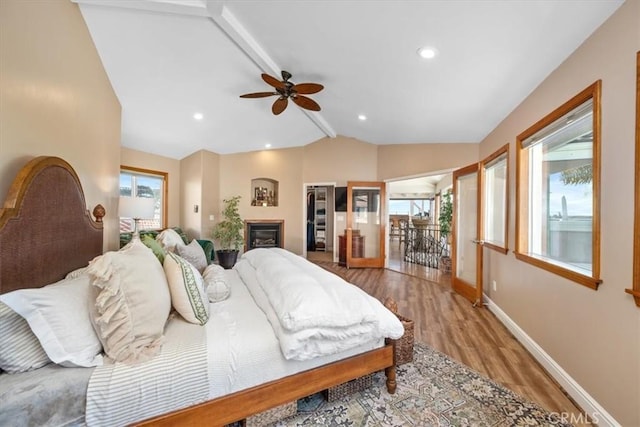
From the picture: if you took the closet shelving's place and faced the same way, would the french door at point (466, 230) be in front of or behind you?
in front

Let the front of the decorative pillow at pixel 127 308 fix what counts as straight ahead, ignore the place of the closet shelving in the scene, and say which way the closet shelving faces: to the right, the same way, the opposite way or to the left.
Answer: to the right

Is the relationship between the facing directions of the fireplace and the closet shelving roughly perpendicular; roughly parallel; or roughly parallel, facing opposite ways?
roughly parallel

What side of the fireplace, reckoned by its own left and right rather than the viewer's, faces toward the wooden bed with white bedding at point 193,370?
front

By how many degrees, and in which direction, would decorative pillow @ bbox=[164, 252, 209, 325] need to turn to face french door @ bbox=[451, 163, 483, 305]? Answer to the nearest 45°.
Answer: approximately 45° to its left

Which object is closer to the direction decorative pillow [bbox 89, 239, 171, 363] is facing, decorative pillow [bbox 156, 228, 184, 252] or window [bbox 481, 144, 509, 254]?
the window

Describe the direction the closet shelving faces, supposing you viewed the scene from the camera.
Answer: facing the viewer

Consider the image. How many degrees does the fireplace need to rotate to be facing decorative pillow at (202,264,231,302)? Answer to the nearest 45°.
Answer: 0° — it already faces it

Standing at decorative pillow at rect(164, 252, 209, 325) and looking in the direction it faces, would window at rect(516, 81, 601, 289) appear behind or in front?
in front

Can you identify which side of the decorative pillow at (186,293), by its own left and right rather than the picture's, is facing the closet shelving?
left

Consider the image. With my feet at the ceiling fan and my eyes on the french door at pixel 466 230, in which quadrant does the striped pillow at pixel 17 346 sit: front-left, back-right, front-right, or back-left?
back-right

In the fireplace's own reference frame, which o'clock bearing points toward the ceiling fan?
The ceiling fan is roughly at 12 o'clock from the fireplace.

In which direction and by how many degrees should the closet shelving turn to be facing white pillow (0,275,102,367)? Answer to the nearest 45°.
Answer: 0° — it already faces it

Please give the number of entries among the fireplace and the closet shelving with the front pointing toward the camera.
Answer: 2

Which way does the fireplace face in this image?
toward the camera

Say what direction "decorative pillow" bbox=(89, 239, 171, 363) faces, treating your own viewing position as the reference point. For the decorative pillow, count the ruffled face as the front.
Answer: facing the viewer and to the right of the viewer
